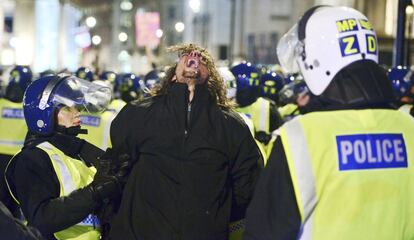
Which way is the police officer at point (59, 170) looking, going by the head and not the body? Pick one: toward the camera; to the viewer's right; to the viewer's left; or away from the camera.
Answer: to the viewer's right

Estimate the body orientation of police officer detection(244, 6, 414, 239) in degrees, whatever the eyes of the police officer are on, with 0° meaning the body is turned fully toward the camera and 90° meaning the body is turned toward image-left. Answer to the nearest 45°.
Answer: approximately 135°

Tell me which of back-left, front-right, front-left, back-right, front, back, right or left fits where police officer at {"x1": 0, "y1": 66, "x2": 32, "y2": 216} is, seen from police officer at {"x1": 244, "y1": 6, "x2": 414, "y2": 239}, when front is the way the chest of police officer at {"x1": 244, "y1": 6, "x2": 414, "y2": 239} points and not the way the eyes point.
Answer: front

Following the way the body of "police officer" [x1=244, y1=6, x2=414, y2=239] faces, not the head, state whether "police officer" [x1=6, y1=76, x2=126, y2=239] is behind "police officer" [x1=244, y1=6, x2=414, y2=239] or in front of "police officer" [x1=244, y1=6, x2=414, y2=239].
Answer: in front

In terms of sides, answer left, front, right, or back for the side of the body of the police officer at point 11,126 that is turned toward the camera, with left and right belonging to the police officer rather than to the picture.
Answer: back

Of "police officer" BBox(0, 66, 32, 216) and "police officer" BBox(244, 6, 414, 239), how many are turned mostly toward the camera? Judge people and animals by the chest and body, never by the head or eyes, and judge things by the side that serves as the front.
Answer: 0

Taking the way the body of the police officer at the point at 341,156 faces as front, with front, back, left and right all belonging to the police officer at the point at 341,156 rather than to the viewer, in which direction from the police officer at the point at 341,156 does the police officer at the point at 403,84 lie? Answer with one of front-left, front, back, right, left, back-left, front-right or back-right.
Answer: front-right

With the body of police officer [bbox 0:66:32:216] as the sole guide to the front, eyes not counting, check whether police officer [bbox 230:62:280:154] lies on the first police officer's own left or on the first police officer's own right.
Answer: on the first police officer's own right

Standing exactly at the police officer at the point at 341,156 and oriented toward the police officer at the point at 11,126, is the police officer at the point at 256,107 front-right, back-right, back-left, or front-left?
front-right

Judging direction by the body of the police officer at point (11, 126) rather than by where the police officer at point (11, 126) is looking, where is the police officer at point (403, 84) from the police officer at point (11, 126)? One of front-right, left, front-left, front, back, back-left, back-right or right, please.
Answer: right
